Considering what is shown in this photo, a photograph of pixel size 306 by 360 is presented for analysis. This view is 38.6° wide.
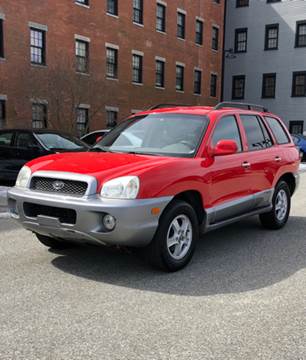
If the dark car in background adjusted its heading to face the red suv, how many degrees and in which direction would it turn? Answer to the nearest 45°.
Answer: approximately 45° to its right

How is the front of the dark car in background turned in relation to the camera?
facing the viewer and to the right of the viewer

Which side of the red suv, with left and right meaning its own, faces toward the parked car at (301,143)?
back

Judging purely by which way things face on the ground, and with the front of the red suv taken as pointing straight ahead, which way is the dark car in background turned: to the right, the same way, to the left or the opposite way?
to the left

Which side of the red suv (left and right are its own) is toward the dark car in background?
right

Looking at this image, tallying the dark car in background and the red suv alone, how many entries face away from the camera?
0

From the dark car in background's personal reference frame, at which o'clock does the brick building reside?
The brick building is roughly at 8 o'clock from the dark car in background.
